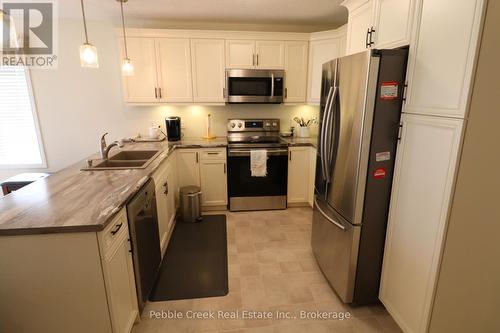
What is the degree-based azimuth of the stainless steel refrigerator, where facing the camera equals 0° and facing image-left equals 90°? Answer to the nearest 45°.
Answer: approximately 45°

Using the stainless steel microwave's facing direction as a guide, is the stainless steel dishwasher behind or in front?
in front

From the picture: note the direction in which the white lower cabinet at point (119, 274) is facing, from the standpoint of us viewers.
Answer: facing the viewer and to the right of the viewer

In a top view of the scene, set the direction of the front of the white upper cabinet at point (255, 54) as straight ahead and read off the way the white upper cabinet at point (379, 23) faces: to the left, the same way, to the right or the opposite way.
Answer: to the right

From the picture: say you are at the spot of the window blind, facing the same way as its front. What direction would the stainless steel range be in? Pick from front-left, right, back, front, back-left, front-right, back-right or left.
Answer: front-left

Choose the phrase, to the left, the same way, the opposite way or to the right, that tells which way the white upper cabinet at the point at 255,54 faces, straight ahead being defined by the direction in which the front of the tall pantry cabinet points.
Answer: to the left

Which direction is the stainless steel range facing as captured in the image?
toward the camera

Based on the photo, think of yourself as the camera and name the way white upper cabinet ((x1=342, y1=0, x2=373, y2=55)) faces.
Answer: facing the viewer and to the left of the viewer

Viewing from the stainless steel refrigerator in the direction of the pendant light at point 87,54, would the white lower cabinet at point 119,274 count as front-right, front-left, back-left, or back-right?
front-left

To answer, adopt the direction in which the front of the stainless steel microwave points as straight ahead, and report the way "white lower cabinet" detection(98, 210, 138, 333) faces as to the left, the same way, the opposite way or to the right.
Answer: to the left

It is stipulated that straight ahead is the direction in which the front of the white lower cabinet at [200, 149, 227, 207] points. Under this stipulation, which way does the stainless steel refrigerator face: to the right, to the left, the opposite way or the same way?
to the right

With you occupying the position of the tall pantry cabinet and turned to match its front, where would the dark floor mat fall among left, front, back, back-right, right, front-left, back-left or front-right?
front-right

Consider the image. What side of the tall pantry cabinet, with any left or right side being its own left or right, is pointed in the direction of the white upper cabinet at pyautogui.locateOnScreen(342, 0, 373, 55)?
right

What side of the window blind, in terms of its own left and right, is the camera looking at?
front

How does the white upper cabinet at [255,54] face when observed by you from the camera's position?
facing the viewer

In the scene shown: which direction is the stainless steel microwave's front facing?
toward the camera

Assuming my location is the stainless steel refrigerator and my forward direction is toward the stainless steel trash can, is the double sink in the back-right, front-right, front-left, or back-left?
front-left
